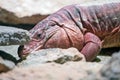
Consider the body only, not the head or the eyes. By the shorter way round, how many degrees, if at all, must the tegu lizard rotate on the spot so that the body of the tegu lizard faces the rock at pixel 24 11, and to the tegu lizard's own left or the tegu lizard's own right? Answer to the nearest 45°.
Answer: approximately 45° to the tegu lizard's own right

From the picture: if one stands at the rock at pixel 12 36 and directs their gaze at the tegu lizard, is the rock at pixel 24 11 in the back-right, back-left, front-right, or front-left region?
front-left

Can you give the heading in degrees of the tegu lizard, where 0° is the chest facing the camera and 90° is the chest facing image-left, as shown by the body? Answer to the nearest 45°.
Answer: approximately 90°

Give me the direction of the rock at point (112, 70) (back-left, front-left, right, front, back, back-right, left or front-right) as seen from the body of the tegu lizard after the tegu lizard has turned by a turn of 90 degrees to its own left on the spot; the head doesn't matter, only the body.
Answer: front

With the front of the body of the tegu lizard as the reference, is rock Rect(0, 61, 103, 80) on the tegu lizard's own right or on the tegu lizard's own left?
on the tegu lizard's own left

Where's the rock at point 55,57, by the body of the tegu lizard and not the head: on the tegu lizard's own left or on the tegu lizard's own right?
on the tegu lizard's own left
